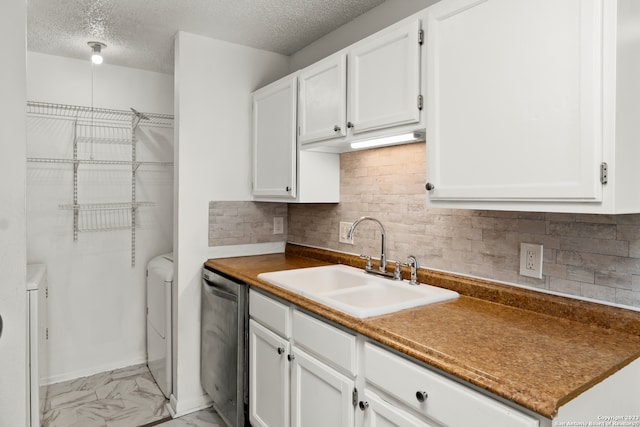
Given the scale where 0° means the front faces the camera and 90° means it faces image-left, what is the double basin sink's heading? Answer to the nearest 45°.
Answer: approximately 45°

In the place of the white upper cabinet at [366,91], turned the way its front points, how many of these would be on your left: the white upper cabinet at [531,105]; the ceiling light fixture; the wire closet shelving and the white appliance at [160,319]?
1

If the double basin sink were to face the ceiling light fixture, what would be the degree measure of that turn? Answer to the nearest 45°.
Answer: approximately 45° to its right

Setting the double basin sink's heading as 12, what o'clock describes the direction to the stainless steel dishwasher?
The stainless steel dishwasher is roughly at 2 o'clock from the double basin sink.

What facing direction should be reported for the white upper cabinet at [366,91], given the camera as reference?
facing the viewer and to the left of the viewer

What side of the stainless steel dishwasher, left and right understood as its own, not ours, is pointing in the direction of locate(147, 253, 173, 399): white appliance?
right

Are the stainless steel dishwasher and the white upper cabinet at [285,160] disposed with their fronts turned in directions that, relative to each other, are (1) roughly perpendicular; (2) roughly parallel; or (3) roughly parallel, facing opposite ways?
roughly parallel
